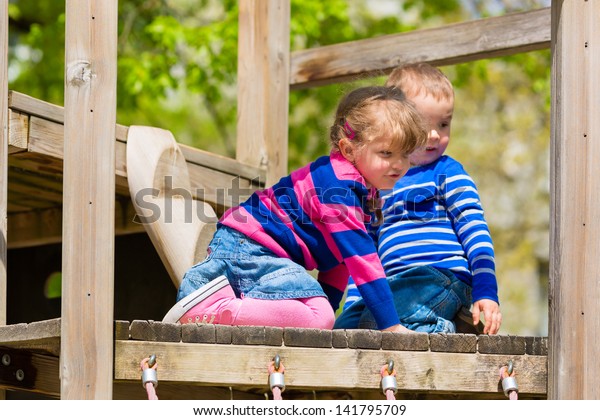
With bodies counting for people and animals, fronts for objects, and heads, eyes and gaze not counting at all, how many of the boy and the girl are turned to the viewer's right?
1

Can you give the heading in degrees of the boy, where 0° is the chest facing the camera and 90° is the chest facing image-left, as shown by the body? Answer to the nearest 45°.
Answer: approximately 45°

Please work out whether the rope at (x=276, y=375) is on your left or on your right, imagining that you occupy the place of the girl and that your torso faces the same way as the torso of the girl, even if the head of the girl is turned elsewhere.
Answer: on your right

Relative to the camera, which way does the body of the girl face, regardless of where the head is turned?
to the viewer's right

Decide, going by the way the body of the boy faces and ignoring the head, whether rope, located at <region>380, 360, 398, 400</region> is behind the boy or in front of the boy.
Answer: in front

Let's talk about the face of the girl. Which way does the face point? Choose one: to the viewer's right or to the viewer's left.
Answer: to the viewer's right

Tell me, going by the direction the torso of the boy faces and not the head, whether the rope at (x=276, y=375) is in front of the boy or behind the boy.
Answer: in front

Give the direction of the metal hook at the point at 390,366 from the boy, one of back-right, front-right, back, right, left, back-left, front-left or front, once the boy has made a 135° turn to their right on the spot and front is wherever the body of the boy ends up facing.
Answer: back
